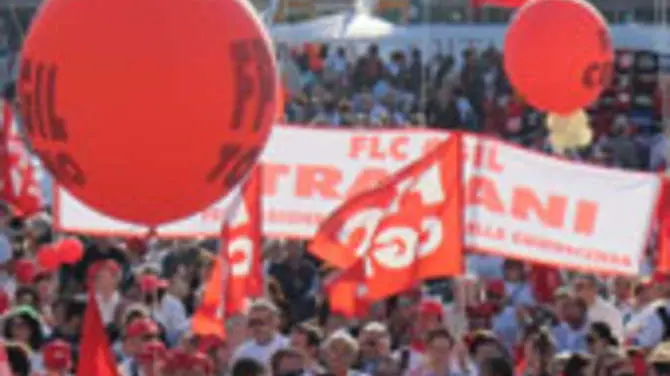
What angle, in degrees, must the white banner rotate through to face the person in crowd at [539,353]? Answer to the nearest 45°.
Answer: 0° — it already faces them

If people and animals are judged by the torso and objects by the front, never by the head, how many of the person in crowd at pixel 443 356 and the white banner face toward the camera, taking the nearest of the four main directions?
2

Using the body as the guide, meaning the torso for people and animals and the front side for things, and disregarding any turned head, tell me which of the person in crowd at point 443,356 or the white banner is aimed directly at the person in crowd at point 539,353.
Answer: the white banner

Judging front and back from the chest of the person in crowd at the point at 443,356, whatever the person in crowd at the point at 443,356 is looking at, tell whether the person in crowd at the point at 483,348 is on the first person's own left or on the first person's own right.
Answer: on the first person's own left

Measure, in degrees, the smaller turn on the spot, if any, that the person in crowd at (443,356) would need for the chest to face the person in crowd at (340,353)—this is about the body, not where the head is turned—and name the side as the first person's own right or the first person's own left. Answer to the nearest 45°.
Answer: approximately 90° to the first person's own right

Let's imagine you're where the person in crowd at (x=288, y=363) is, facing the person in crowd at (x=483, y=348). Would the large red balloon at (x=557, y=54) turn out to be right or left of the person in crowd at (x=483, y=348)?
left

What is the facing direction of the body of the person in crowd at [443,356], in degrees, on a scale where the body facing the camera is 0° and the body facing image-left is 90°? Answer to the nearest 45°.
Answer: approximately 0°

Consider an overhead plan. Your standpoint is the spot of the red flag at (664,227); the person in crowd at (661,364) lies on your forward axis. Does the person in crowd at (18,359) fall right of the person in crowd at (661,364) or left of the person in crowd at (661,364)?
right

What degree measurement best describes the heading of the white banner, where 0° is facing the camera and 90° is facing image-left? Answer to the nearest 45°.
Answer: approximately 0°
